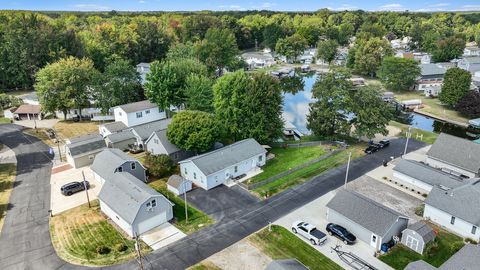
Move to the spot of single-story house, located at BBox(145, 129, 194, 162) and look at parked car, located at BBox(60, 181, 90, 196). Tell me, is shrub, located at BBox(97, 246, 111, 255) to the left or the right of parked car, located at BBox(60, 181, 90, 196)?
left

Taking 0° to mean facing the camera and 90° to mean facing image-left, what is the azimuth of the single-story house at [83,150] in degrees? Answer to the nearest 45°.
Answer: approximately 0°

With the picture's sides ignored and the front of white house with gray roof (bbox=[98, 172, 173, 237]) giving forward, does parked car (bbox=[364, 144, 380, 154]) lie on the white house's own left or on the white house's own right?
on the white house's own left

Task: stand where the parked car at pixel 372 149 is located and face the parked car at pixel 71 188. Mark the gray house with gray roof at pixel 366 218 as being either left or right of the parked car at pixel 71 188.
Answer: left

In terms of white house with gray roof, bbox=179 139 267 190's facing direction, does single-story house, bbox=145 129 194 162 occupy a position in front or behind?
behind
